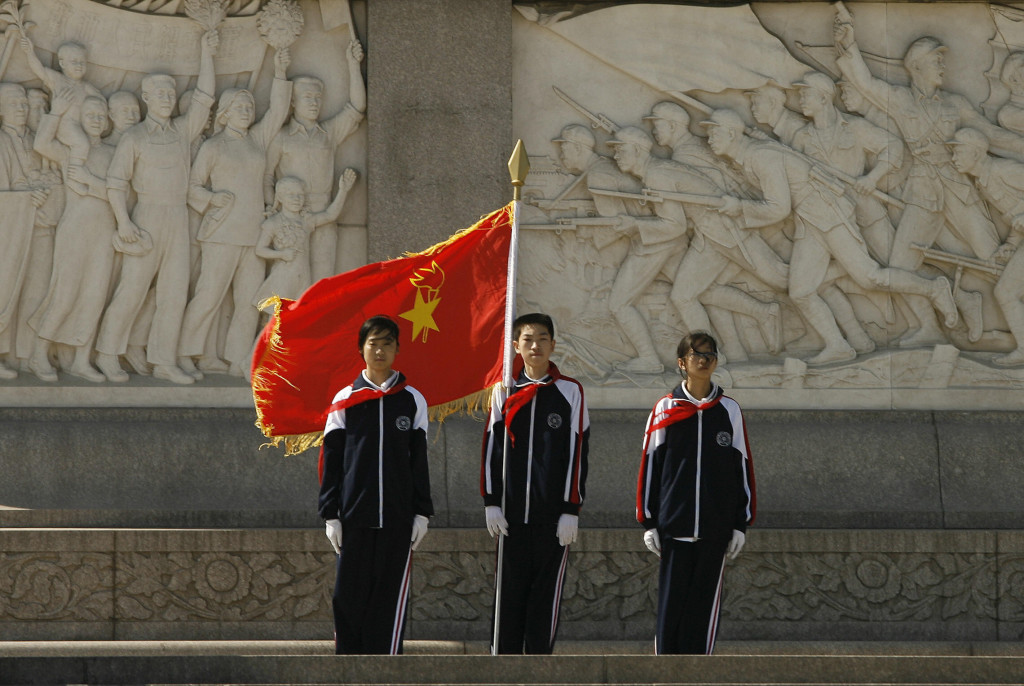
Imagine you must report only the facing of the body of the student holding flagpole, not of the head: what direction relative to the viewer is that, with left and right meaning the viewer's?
facing the viewer

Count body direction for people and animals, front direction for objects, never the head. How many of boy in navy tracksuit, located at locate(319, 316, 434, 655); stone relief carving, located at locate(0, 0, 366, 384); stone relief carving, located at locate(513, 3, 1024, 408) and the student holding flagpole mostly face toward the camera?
4

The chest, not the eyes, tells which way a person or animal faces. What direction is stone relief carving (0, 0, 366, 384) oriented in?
toward the camera

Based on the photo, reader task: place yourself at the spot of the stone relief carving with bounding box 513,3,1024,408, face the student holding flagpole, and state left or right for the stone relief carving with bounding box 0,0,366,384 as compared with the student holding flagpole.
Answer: right

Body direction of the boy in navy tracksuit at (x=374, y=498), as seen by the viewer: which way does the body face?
toward the camera

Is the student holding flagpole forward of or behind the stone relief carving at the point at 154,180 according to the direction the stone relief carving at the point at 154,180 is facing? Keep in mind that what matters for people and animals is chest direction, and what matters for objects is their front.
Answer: forward

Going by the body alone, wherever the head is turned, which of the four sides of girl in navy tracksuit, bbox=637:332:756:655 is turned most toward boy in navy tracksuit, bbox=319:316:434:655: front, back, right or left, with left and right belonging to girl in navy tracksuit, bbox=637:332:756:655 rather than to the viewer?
right

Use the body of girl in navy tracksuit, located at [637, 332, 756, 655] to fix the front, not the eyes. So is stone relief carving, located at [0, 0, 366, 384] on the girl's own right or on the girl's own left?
on the girl's own right
